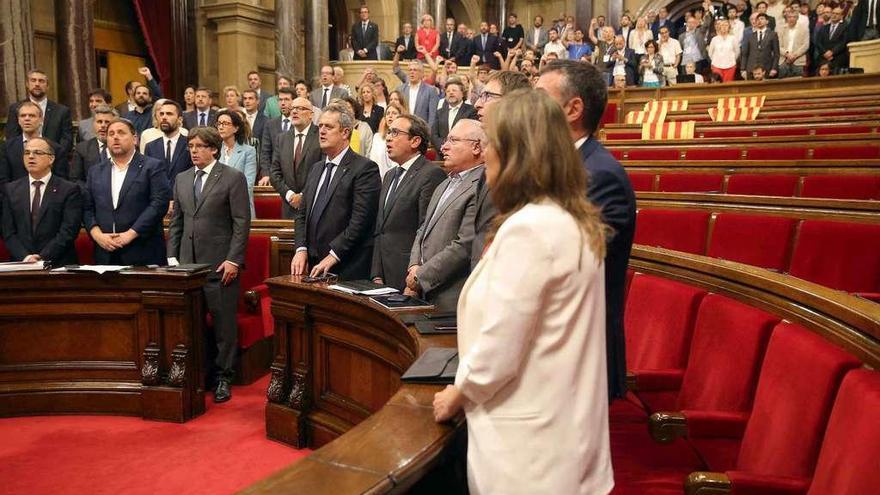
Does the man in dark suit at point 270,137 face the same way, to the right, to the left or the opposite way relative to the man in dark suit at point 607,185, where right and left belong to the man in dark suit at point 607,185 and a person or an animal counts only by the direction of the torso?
the opposite way

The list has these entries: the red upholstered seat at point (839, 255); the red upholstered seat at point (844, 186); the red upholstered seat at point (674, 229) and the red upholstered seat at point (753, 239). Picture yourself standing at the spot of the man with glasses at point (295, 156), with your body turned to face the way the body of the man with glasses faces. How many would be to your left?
4

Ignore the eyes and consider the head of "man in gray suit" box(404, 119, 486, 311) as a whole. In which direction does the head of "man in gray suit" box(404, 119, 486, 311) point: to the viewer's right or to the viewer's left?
to the viewer's left

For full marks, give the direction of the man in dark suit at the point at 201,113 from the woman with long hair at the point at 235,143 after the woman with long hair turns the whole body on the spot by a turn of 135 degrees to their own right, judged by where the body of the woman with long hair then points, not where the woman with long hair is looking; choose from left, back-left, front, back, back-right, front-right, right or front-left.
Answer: front

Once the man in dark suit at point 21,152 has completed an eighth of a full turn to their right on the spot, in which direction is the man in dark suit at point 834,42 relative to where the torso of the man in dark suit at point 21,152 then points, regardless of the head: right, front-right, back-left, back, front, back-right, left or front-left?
back-left

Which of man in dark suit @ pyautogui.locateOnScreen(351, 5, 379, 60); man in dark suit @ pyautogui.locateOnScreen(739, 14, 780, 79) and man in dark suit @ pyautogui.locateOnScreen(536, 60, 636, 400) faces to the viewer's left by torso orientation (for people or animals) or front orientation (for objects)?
man in dark suit @ pyautogui.locateOnScreen(536, 60, 636, 400)

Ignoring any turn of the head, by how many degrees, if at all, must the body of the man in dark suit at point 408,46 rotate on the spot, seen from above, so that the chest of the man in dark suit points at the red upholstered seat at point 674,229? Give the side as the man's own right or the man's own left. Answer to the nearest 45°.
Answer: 0° — they already face it

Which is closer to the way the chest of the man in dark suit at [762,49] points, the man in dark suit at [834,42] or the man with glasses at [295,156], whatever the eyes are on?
the man with glasses

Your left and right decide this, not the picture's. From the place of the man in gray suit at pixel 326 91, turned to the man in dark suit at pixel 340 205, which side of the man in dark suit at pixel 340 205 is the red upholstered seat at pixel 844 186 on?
left

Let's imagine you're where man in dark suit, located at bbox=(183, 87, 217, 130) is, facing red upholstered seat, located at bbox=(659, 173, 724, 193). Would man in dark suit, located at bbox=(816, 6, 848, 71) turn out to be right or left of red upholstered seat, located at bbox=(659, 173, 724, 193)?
left
